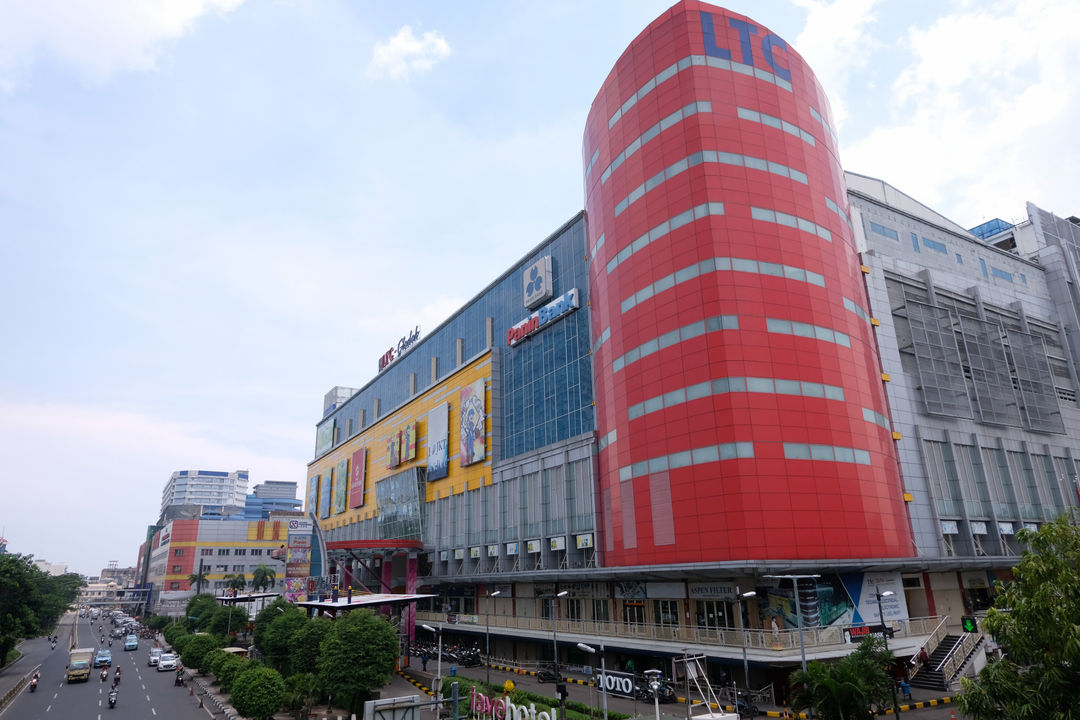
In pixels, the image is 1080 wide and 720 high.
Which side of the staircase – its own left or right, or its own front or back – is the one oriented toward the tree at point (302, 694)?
front

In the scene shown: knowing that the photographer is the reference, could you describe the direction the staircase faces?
facing the viewer and to the left of the viewer

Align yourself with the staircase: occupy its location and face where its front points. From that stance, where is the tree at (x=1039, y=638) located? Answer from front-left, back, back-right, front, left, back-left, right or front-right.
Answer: front-left

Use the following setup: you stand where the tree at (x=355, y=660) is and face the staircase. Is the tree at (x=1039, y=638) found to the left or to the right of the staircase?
right

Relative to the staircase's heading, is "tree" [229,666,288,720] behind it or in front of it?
in front

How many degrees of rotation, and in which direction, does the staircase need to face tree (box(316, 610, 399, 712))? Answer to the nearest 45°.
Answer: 0° — it already faces it
